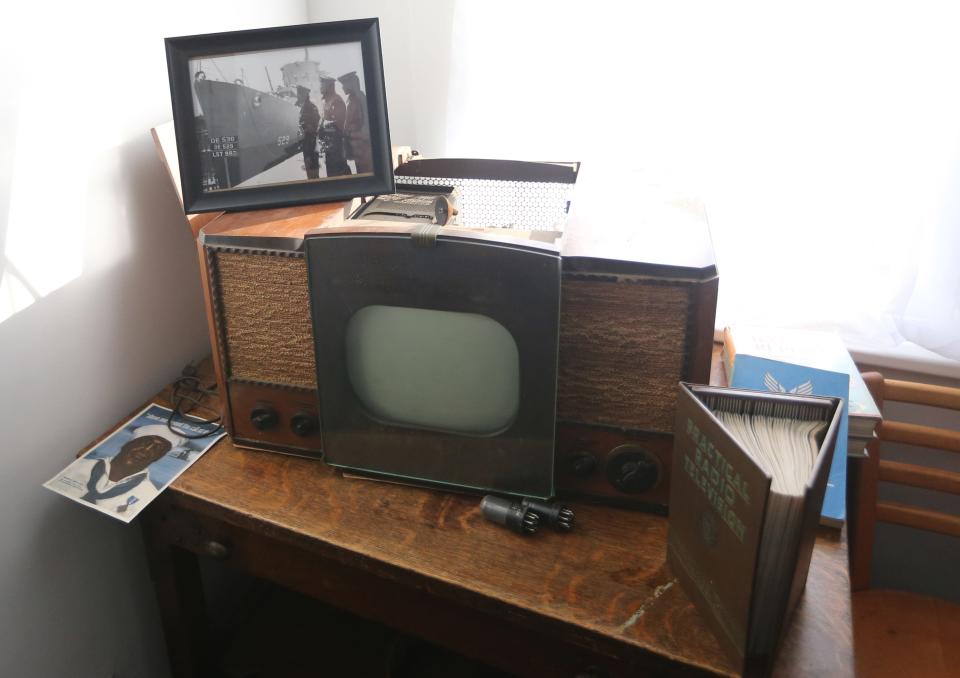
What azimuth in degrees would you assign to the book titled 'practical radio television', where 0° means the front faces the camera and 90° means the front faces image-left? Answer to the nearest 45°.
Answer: approximately 45°

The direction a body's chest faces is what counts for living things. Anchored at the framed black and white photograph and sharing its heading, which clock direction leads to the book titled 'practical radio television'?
The book titled 'practical radio television' is roughly at 11 o'clock from the framed black and white photograph.

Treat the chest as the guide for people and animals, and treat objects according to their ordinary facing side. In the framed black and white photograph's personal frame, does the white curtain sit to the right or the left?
on its left

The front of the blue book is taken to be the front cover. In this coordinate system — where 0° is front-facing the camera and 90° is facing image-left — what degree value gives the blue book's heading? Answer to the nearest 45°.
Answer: approximately 0°

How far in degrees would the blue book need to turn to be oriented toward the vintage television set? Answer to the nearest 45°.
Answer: approximately 45° to its right

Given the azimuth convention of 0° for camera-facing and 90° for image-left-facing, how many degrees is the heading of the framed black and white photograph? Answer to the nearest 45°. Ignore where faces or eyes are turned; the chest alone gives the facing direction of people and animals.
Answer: approximately 0°

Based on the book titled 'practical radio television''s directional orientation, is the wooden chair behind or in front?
behind

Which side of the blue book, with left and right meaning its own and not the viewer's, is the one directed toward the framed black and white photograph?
right

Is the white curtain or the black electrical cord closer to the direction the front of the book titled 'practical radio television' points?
the black electrical cord

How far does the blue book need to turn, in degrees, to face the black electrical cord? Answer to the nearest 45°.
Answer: approximately 90° to its right

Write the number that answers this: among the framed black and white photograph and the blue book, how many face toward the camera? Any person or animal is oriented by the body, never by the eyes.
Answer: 2
